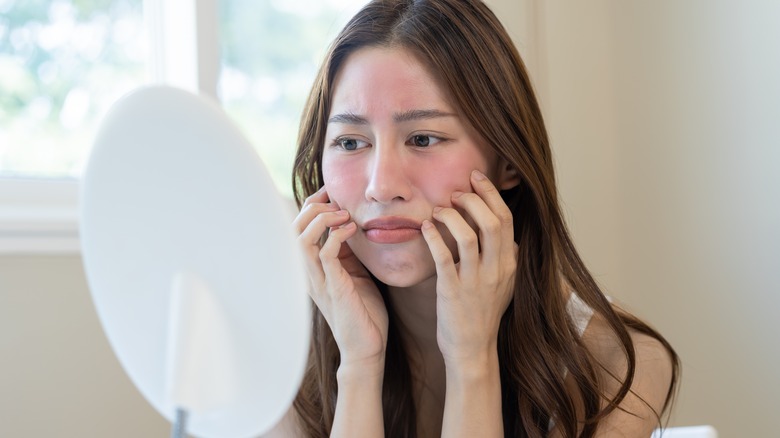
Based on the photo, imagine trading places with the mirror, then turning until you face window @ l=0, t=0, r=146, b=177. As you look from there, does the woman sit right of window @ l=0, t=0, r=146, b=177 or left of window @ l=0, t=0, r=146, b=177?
right

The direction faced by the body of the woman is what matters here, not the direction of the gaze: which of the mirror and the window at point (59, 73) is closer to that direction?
the mirror

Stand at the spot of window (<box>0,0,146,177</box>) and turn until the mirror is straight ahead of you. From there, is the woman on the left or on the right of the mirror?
left

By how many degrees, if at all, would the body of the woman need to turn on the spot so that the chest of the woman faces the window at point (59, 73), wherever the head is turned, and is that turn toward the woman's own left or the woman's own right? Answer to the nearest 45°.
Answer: approximately 90° to the woman's own right

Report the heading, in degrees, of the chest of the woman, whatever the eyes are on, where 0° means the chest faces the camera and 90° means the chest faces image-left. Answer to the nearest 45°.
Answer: approximately 45°
